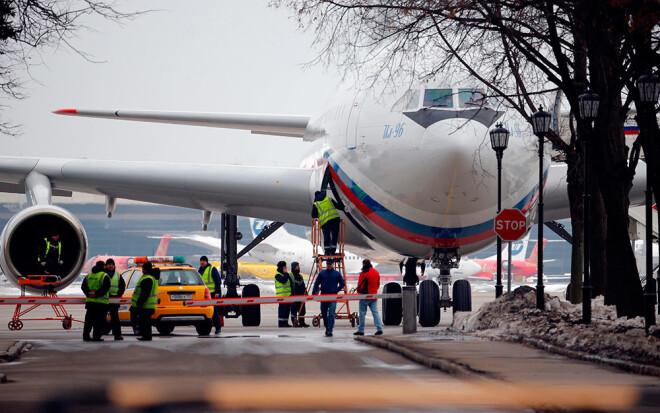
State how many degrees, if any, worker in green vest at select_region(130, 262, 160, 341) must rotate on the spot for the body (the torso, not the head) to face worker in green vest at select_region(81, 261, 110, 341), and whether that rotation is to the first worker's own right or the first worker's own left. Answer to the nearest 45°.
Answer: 0° — they already face them

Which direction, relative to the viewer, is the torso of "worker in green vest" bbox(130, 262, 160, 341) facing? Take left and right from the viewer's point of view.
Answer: facing to the left of the viewer

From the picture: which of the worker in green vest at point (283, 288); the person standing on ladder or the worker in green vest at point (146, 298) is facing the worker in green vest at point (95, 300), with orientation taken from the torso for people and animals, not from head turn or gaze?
the worker in green vest at point (146, 298)

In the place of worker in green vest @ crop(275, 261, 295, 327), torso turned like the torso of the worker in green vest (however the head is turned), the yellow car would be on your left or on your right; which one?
on your right

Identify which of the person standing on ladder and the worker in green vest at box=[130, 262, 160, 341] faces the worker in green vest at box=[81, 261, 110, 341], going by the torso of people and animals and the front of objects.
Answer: the worker in green vest at box=[130, 262, 160, 341]

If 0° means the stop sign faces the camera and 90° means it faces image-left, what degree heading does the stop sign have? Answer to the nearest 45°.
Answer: approximately 0°

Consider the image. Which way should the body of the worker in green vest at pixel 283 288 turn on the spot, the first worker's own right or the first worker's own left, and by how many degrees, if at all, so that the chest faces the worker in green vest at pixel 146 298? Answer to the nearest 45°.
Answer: approximately 135° to the first worker's own right

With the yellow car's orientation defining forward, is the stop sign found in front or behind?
behind

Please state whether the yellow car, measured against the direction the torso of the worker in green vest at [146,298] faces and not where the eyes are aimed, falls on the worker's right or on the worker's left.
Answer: on the worker's right

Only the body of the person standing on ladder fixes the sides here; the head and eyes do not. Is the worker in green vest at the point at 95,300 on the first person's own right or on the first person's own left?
on the first person's own left

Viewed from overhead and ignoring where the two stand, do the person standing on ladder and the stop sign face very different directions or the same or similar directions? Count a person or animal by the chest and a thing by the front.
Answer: very different directions

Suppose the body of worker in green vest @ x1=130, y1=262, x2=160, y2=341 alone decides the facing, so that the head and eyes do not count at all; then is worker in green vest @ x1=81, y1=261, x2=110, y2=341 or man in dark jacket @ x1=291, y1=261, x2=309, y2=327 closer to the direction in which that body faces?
the worker in green vest

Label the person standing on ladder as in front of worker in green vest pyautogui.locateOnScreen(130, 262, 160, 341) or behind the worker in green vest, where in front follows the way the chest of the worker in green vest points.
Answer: behind
